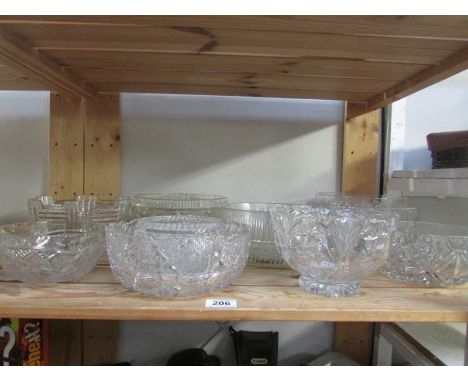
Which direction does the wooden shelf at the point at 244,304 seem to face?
toward the camera

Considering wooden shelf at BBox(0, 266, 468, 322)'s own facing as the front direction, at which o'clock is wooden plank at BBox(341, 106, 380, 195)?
The wooden plank is roughly at 7 o'clock from the wooden shelf.
